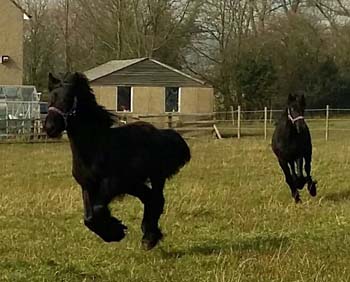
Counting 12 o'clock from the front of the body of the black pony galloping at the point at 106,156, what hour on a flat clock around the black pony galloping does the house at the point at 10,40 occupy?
The house is roughly at 4 o'clock from the black pony galloping.

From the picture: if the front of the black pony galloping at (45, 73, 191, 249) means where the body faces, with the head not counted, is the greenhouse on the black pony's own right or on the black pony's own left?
on the black pony's own right

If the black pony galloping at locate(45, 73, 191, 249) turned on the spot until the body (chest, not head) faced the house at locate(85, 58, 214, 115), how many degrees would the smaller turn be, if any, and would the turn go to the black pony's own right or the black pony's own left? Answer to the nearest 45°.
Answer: approximately 135° to the black pony's own right

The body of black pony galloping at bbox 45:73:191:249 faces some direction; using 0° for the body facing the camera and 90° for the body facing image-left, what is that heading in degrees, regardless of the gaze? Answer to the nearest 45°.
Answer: approximately 45°

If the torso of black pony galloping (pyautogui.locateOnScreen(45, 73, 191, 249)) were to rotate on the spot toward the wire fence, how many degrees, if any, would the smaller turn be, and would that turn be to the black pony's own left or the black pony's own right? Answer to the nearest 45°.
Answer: approximately 135° to the black pony's own right

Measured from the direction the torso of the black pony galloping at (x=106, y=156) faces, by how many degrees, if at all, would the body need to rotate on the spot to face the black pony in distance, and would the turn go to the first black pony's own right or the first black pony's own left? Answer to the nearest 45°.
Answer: approximately 180°
